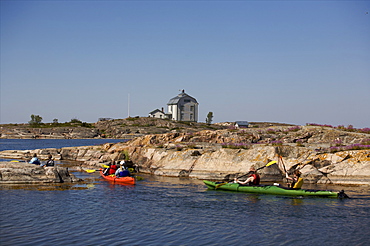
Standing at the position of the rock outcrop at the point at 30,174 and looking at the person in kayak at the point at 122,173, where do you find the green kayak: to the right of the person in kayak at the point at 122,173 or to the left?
right

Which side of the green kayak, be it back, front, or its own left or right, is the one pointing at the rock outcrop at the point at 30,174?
front

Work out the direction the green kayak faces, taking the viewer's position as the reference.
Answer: facing to the left of the viewer

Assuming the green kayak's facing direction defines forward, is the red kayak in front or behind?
in front

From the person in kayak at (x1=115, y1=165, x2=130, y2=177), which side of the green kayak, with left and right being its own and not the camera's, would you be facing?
front

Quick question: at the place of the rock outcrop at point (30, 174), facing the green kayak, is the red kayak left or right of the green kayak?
left
